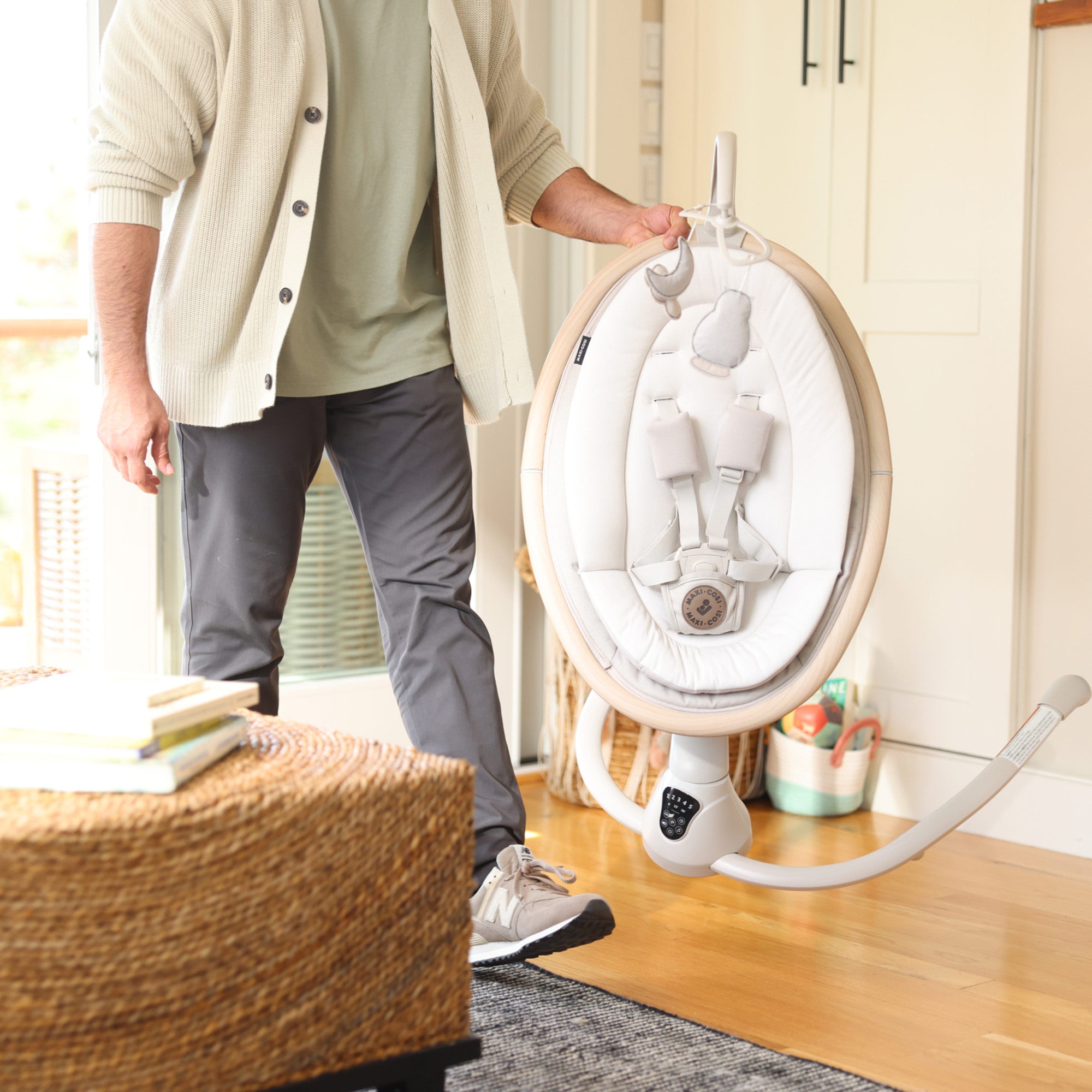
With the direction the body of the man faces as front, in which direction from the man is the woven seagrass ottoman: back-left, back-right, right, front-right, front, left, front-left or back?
front-right

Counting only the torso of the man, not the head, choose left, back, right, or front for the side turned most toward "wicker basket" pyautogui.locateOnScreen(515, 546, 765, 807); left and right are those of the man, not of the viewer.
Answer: left

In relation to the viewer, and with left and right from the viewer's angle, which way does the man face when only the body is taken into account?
facing the viewer and to the right of the viewer

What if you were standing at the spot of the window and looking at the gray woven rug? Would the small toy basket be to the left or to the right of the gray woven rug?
left

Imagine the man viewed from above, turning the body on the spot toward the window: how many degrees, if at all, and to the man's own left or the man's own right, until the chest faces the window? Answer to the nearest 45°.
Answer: approximately 180°

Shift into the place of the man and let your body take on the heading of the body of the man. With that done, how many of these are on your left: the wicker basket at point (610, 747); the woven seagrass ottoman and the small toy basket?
2

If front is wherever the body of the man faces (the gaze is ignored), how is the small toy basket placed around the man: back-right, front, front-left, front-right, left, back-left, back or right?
left
